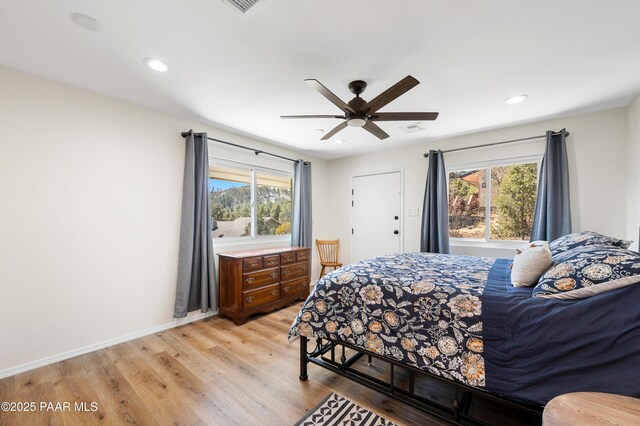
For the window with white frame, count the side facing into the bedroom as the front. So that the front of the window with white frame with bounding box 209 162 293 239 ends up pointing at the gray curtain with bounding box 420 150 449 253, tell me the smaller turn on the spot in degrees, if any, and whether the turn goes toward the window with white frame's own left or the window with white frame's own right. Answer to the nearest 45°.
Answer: approximately 45° to the window with white frame's own left

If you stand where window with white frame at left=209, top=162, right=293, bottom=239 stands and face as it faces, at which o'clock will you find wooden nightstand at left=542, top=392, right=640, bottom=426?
The wooden nightstand is roughly at 1 o'clock from the window with white frame.

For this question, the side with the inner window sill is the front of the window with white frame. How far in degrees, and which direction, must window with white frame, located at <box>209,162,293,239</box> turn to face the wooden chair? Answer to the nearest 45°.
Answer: approximately 45° to its left

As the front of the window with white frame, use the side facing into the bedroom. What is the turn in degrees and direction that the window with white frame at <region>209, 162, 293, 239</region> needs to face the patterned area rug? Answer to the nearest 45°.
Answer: approximately 45° to its right

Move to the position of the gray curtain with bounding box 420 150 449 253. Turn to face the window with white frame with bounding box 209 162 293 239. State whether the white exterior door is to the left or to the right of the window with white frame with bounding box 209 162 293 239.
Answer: right

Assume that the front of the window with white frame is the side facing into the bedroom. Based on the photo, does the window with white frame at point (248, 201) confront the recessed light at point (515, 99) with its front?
yes

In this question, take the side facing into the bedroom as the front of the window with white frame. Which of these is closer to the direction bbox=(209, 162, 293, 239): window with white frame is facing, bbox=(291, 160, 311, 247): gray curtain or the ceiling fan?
the ceiling fan

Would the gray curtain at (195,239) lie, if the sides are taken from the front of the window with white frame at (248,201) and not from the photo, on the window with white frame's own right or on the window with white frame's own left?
on the window with white frame's own right

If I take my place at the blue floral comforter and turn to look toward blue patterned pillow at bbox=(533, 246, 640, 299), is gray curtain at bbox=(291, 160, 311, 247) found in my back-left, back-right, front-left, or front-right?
back-left

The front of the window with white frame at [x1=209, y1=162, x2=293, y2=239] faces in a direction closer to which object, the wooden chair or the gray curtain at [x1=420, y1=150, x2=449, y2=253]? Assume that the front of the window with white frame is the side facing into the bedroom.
the gray curtain

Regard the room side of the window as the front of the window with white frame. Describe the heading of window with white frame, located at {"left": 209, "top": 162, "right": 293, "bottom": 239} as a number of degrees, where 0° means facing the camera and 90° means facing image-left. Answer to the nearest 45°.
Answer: approximately 315°
